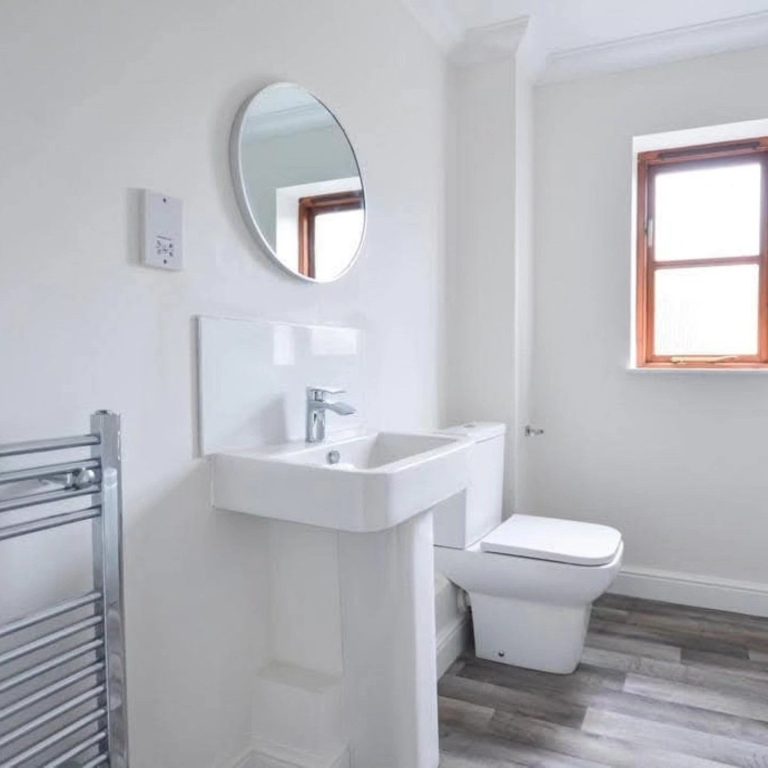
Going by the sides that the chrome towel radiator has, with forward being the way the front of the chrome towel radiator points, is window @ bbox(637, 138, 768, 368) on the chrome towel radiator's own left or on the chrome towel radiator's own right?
on the chrome towel radiator's own left

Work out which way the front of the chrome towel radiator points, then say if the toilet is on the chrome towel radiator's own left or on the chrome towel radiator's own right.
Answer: on the chrome towel radiator's own left

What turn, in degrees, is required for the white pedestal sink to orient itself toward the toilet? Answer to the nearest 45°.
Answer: approximately 90° to its left

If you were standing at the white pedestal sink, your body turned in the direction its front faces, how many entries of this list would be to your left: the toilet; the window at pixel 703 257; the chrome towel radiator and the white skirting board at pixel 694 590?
3

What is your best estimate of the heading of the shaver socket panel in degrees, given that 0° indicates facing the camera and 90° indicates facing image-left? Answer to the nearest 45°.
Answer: approximately 315°

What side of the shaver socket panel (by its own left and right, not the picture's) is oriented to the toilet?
left
